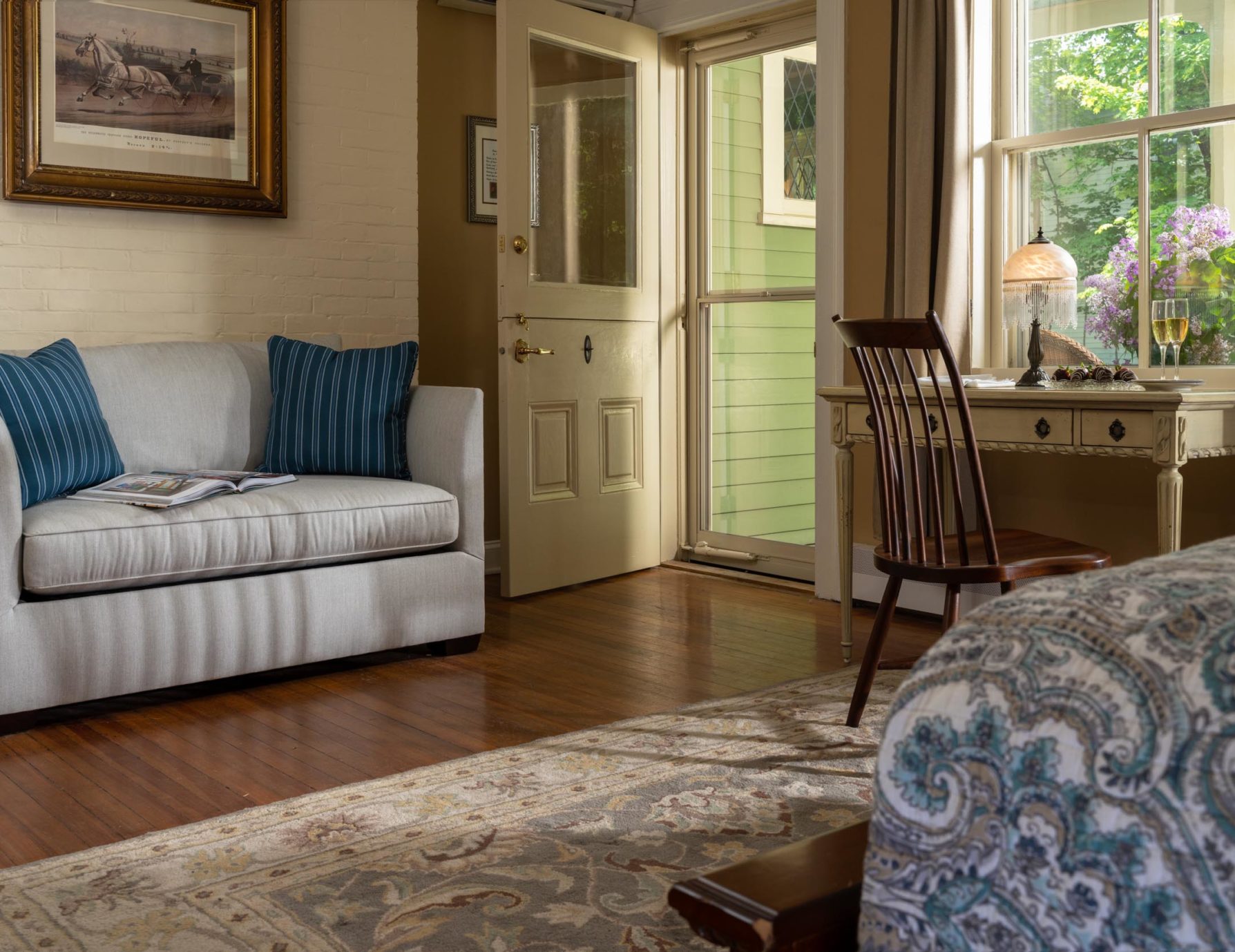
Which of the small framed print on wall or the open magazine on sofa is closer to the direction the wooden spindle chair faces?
the small framed print on wall

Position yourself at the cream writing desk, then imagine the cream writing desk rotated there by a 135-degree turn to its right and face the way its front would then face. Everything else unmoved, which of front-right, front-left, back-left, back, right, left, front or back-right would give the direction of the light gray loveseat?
left

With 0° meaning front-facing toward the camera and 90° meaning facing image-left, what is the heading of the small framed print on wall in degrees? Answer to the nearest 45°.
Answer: approximately 0°

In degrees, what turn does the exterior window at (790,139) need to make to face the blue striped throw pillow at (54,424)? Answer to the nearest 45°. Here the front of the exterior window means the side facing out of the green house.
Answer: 0° — it already faces it

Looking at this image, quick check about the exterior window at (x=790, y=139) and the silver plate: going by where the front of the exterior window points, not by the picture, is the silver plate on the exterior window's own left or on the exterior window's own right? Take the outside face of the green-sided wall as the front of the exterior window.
on the exterior window's own left

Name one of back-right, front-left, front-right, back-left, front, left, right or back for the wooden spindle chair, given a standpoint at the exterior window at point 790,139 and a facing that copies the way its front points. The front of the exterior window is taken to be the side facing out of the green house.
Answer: front-left

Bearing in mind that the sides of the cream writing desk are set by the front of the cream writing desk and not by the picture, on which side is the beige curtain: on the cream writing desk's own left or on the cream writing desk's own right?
on the cream writing desk's own right

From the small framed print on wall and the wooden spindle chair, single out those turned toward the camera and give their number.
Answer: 1

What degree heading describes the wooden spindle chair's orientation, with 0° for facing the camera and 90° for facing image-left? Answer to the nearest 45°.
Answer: approximately 225°
